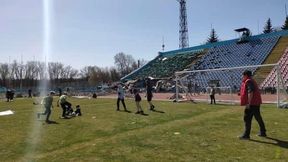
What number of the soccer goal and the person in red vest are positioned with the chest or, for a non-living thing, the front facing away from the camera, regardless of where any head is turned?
0

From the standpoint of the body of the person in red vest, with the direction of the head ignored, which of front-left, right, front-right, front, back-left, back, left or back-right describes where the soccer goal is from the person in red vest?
right

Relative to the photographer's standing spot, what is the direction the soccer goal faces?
facing the viewer and to the left of the viewer

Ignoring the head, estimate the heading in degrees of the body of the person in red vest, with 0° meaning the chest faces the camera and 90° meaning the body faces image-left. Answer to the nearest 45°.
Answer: approximately 90°

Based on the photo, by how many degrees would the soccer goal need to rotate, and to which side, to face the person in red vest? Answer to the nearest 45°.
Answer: approximately 45° to its left
